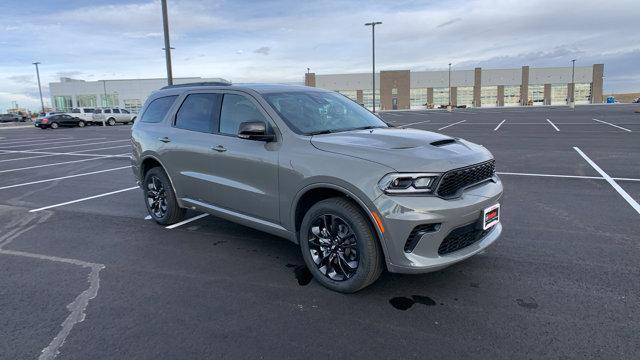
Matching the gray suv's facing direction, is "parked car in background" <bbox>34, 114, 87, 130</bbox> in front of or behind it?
behind

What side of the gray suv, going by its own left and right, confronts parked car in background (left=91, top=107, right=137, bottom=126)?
back

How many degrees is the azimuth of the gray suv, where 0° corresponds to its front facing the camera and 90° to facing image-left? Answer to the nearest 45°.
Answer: approximately 315°

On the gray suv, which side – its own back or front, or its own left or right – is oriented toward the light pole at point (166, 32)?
back

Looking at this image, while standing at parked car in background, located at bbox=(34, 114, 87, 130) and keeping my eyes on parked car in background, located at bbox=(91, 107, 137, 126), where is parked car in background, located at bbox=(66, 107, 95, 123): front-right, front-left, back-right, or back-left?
front-left

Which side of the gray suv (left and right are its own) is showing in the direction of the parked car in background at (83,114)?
back

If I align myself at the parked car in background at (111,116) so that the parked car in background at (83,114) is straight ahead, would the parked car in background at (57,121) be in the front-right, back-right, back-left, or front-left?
front-left
